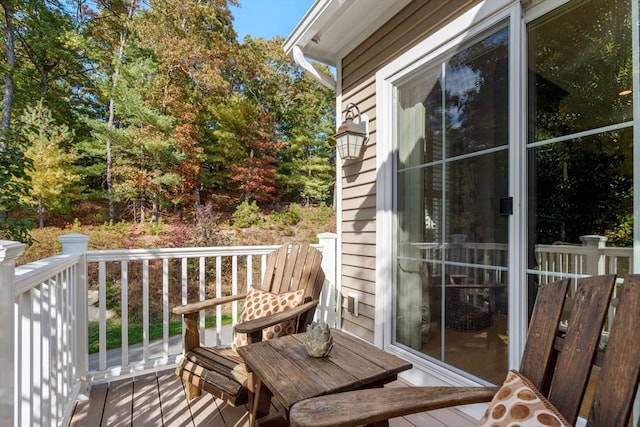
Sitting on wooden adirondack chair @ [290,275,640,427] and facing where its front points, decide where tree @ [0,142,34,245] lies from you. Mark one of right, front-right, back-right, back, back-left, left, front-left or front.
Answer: front-right

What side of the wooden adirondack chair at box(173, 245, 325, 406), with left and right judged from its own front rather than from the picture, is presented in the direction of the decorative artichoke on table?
left

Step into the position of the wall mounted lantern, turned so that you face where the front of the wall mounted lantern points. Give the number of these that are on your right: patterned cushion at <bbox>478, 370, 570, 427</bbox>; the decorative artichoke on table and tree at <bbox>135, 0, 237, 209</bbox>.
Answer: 1

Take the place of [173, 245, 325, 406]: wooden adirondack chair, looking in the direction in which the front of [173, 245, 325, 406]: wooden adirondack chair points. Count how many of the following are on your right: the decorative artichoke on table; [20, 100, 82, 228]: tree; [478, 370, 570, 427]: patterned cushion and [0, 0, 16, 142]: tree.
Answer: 2

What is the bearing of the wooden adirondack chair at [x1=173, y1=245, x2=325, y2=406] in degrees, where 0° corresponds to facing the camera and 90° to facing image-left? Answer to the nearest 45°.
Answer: approximately 45°

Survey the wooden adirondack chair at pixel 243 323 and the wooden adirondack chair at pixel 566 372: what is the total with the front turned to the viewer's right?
0

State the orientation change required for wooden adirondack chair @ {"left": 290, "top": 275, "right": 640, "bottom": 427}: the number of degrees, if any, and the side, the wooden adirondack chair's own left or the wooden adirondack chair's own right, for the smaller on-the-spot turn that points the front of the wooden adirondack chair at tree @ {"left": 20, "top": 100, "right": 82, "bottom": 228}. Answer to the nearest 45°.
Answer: approximately 45° to the wooden adirondack chair's own right

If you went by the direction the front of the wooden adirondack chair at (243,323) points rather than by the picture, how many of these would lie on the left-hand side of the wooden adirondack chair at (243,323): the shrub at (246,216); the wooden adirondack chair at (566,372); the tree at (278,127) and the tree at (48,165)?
1

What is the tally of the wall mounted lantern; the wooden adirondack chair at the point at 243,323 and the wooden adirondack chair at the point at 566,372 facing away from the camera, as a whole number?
0

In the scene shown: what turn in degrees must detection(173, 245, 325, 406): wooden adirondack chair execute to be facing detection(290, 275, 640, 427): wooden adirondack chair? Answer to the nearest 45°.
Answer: approximately 90° to its left

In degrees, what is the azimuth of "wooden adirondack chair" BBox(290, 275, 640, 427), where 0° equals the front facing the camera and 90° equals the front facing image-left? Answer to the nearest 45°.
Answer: approximately 45°

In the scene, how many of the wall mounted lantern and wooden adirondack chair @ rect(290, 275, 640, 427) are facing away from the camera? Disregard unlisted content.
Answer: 0

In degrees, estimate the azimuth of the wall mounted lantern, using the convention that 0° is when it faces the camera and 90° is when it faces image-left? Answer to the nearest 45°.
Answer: approximately 45°

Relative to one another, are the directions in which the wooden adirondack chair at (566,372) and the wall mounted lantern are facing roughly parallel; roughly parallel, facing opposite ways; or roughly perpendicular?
roughly parallel

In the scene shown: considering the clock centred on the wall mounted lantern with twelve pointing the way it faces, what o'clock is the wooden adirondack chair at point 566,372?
The wooden adirondack chair is roughly at 10 o'clock from the wall mounted lantern.
